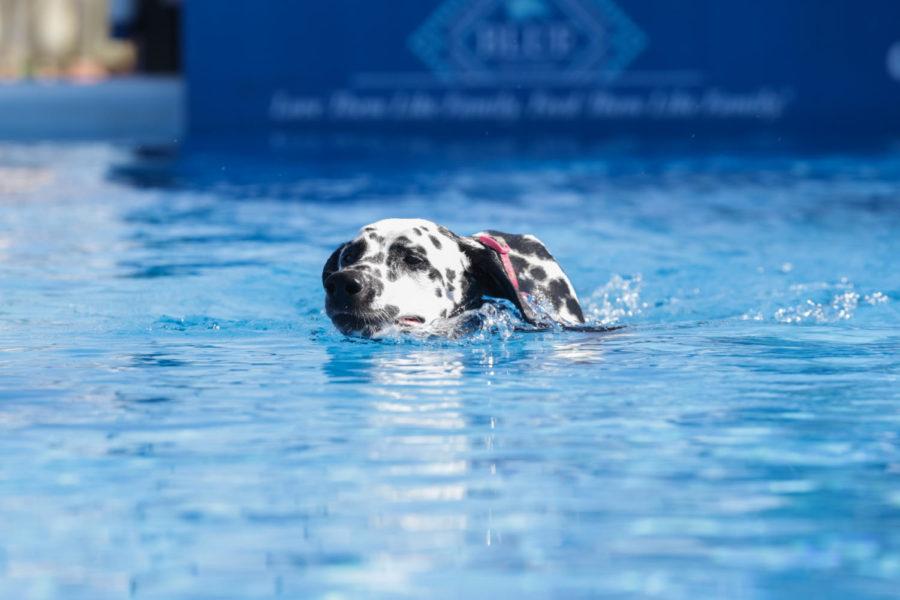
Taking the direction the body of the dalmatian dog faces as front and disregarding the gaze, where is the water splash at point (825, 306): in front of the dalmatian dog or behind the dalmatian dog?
behind

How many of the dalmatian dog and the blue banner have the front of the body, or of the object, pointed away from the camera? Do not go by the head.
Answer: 0

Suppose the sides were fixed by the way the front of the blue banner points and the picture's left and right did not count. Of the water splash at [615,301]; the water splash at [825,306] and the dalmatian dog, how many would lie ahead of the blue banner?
3

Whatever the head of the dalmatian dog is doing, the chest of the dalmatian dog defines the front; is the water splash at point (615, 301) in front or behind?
behind

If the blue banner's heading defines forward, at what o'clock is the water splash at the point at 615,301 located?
The water splash is roughly at 12 o'clock from the blue banner.

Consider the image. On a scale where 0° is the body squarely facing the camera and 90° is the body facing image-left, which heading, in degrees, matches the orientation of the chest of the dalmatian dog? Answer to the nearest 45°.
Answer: approximately 45°

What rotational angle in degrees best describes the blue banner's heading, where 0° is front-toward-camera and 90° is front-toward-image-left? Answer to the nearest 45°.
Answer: approximately 0°

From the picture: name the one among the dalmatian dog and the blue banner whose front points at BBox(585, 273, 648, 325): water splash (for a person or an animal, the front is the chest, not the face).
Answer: the blue banner

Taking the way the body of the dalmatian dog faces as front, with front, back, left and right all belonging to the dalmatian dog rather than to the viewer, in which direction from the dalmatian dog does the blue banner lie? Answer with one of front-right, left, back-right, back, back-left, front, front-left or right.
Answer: back-right

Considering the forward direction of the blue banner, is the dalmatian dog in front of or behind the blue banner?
in front
